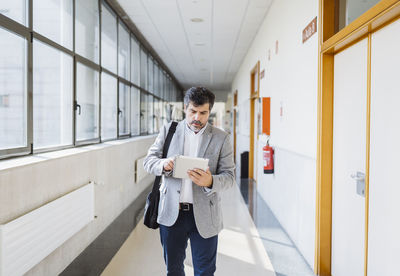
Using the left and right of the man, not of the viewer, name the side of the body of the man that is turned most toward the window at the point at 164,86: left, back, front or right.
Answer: back

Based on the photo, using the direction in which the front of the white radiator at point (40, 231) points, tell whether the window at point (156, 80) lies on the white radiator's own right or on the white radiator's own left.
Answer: on the white radiator's own left

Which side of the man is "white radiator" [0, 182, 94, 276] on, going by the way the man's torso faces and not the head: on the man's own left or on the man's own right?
on the man's own right

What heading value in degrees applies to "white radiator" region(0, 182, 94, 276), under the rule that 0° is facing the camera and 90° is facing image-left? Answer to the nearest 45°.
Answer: approximately 315°

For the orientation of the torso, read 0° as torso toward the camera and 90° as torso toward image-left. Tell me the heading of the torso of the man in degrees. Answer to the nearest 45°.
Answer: approximately 0°

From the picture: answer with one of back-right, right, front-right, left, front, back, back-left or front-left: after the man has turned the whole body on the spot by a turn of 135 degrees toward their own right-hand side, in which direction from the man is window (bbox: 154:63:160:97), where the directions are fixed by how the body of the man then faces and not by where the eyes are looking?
front-right
